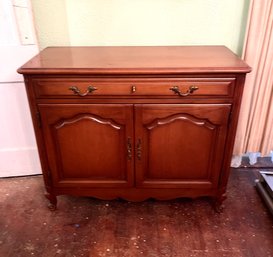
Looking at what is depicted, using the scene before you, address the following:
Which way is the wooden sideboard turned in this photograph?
toward the camera
